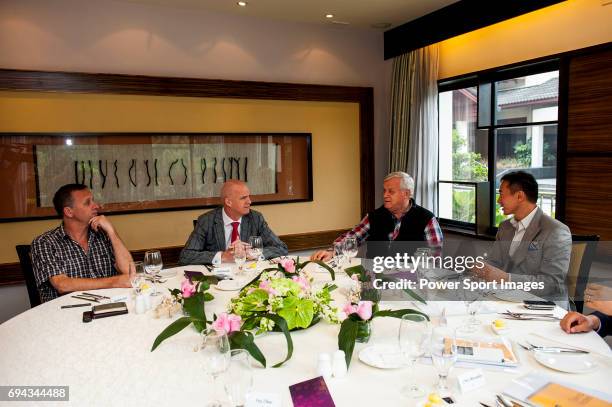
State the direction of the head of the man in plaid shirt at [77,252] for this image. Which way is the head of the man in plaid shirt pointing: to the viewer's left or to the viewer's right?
to the viewer's right

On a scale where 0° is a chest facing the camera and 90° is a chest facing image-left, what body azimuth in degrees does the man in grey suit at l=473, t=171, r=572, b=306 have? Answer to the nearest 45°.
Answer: approximately 45°

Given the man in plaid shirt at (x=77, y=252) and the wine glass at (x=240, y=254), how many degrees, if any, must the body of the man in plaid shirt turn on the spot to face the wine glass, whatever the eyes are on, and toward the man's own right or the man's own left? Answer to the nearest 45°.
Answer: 0° — they already face it

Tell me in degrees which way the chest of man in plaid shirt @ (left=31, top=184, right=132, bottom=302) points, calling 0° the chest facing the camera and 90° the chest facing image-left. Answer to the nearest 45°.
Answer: approximately 315°

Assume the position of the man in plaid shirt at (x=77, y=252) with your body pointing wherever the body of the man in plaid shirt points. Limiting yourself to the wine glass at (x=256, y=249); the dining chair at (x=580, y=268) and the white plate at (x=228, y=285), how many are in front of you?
3

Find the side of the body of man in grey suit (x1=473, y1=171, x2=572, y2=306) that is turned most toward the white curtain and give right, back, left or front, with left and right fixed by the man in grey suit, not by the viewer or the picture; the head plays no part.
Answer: right

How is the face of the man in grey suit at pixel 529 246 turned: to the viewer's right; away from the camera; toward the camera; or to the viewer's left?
to the viewer's left

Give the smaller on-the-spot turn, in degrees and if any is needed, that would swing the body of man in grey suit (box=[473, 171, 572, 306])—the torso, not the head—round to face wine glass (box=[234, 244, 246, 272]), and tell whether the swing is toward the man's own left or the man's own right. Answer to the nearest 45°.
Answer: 0° — they already face it

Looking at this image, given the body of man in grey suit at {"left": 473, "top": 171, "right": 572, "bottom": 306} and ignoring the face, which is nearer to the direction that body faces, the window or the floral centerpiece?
the floral centerpiece

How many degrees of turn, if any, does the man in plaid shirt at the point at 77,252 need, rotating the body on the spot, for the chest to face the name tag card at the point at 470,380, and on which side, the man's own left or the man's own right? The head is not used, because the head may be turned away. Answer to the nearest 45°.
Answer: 0° — they already face it
